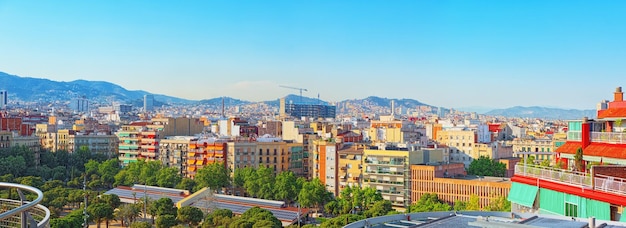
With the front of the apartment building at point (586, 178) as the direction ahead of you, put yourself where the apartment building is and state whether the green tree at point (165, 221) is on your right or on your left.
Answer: on your right

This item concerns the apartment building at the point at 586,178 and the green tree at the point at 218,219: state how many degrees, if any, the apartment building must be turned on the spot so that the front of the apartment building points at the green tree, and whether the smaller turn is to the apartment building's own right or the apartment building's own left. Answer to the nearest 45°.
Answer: approximately 90° to the apartment building's own right

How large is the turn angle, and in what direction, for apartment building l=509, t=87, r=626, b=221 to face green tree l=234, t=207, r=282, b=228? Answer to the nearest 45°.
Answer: approximately 90° to its right

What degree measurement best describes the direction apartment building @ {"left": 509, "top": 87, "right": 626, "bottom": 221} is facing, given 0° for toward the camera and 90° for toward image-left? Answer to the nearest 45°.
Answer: approximately 45°

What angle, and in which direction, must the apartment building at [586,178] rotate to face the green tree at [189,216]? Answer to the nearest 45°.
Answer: approximately 90° to its right
